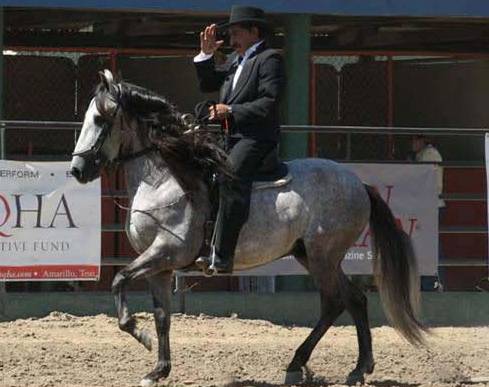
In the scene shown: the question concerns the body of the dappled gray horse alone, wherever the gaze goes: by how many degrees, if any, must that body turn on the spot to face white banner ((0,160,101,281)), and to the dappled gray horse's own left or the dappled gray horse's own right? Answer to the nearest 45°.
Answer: approximately 45° to the dappled gray horse's own right

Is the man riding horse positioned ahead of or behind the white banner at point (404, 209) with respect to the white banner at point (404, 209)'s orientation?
ahead

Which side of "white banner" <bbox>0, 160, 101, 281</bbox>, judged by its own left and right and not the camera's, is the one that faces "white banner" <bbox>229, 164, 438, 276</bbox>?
left

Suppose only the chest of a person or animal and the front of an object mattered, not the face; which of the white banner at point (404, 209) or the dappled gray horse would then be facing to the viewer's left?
the dappled gray horse

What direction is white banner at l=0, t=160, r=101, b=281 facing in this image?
toward the camera

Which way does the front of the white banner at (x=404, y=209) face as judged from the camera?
facing the viewer

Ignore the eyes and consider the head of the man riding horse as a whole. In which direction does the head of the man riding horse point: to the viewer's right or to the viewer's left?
to the viewer's left

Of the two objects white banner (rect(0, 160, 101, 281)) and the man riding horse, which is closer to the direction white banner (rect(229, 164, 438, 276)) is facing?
the man riding horse

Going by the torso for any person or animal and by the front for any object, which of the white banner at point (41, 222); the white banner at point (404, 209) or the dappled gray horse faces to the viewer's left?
the dappled gray horse

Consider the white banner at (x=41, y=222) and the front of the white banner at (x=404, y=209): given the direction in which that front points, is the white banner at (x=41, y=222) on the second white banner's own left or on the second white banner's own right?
on the second white banner's own right

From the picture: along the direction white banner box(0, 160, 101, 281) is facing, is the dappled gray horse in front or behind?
in front

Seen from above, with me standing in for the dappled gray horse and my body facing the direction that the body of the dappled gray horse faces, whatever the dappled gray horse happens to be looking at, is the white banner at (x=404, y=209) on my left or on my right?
on my right

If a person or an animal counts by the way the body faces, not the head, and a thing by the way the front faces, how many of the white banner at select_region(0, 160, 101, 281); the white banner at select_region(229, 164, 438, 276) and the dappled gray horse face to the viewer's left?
1

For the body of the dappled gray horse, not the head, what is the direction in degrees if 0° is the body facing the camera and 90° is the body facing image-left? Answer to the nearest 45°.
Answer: approximately 90°

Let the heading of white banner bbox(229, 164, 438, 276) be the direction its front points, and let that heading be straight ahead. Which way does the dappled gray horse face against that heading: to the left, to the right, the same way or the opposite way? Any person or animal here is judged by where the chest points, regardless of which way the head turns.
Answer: to the right
